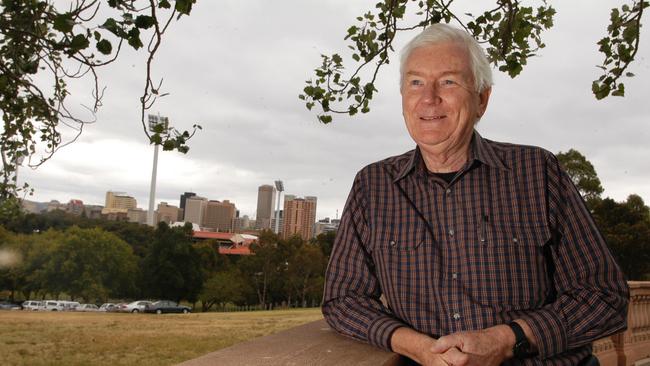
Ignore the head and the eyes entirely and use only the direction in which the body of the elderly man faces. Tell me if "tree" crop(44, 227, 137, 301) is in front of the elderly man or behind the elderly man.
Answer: behind

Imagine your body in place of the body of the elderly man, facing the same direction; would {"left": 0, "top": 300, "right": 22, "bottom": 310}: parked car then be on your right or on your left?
on your right

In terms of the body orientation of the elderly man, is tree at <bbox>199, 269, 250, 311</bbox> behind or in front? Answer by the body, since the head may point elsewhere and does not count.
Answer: behind

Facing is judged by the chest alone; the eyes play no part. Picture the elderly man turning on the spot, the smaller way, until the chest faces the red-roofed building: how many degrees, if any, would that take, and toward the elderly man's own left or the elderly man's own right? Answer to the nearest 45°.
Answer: approximately 135° to the elderly man's own right

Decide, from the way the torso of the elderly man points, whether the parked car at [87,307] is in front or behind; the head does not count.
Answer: behind

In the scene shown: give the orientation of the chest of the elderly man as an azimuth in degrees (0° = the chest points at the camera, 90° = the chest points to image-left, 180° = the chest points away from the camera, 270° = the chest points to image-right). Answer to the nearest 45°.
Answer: approximately 0°

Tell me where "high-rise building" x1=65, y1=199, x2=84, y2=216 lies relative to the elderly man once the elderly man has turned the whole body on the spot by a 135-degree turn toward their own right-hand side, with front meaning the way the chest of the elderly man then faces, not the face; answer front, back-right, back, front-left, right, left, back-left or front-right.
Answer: front
